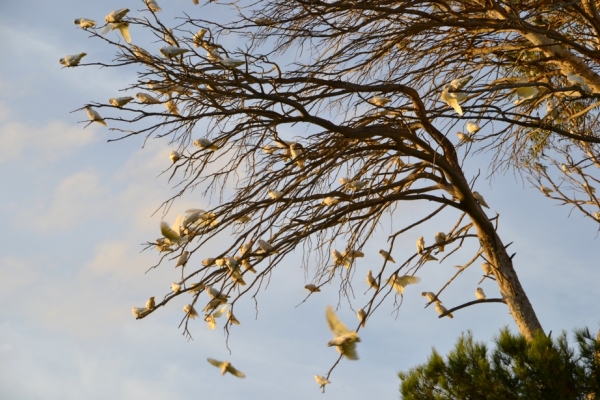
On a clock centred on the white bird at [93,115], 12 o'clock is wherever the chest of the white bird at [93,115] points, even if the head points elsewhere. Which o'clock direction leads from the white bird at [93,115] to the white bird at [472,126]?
the white bird at [472,126] is roughly at 6 o'clock from the white bird at [93,115].

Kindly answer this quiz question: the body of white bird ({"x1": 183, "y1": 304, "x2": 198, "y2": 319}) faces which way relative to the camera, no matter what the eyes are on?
to the viewer's left

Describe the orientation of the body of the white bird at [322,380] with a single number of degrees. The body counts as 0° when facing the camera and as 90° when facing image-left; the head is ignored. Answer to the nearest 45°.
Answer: approximately 90°

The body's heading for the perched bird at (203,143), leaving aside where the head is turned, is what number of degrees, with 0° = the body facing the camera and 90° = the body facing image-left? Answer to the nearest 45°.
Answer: approximately 90°

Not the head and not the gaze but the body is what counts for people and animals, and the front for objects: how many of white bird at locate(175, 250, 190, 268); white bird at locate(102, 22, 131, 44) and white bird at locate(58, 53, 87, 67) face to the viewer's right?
1

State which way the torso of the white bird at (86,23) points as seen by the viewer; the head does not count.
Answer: to the viewer's left
